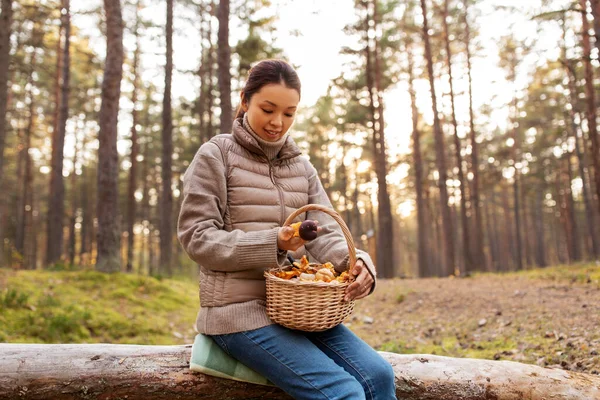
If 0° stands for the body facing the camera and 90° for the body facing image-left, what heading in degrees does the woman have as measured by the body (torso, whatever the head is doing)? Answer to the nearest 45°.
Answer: approximately 315°

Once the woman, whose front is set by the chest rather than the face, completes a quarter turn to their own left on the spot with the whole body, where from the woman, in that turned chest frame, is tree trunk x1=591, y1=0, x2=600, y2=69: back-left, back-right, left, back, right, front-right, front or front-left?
front

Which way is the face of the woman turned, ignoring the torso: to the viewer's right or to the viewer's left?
to the viewer's right
